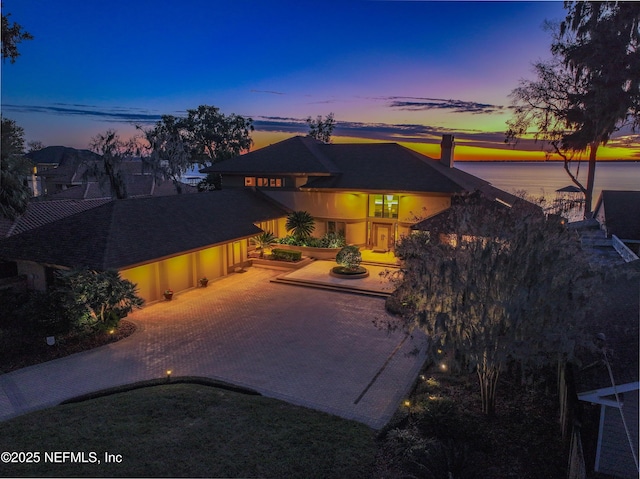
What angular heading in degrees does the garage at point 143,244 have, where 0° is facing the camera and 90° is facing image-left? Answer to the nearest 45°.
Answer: approximately 315°

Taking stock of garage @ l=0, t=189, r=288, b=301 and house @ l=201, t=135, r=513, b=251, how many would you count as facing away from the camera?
0

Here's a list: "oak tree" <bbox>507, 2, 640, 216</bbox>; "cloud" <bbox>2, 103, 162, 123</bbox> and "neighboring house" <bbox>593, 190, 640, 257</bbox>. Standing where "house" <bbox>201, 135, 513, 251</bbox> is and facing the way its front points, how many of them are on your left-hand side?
2

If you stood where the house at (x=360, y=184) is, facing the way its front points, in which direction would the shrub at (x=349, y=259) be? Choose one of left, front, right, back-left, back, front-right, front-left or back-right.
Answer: front

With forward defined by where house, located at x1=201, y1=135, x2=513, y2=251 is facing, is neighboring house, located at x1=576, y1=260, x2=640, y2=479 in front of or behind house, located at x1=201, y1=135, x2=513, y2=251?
in front

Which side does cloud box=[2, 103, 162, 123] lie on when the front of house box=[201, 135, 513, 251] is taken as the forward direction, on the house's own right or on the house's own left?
on the house's own right

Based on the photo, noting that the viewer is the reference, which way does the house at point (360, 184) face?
facing the viewer

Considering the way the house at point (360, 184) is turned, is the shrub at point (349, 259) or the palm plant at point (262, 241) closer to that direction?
the shrub

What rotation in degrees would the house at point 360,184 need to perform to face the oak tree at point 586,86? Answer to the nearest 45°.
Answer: approximately 90° to its left

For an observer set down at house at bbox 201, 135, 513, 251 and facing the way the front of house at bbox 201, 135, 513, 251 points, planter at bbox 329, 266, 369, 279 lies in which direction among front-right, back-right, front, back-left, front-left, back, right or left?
front

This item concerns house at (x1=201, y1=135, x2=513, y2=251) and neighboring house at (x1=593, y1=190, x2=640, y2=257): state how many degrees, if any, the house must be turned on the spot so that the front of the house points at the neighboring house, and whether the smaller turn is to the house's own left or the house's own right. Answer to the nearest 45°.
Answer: approximately 90° to the house's own left

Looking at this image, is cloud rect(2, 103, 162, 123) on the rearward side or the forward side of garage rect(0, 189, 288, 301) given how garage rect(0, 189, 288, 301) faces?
on the rearward side
